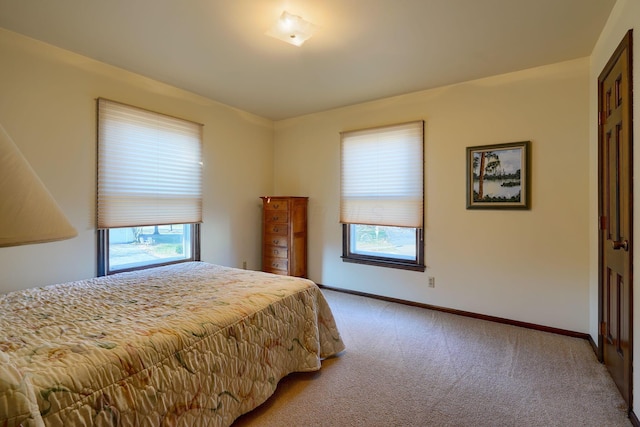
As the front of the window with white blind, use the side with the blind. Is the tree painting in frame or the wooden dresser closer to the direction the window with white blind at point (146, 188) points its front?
the tree painting in frame

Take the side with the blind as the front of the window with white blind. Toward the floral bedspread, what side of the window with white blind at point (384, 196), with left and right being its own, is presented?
front

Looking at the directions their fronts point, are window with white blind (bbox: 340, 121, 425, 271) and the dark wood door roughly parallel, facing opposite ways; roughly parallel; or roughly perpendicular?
roughly perpendicular

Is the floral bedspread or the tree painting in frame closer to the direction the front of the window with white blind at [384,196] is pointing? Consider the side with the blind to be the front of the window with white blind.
the floral bedspread

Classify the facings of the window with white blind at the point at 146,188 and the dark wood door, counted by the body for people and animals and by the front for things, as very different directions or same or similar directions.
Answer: very different directions

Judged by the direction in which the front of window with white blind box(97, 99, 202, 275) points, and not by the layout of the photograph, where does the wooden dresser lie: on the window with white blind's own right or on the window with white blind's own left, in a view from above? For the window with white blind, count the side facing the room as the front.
on the window with white blind's own left

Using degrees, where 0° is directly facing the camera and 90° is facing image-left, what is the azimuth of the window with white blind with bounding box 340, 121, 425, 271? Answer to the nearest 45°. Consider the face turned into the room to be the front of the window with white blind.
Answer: approximately 45°

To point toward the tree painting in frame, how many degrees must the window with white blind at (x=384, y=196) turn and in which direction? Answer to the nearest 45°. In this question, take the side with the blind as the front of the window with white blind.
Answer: approximately 90° to its left

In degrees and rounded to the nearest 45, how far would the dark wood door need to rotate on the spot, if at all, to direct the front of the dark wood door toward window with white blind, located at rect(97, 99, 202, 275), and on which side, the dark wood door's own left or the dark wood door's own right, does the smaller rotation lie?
approximately 45° to the dark wood door's own left

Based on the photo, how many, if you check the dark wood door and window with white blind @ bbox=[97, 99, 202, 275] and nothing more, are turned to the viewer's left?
1

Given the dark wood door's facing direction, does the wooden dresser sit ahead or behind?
ahead

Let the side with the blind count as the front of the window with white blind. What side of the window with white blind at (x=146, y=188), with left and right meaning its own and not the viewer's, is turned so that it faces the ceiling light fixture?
front

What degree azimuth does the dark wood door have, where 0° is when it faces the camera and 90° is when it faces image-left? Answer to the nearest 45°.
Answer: approximately 90°
